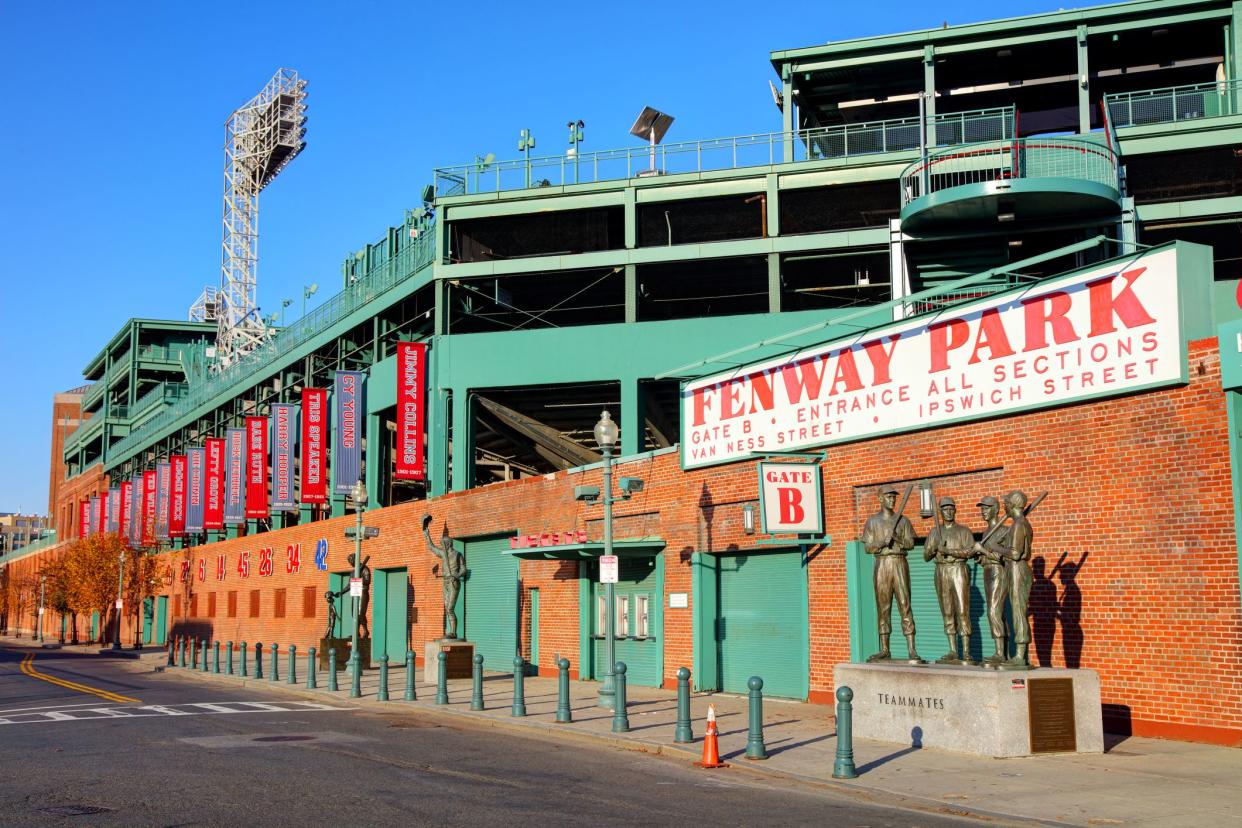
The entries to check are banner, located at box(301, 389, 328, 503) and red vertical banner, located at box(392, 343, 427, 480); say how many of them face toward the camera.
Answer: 2

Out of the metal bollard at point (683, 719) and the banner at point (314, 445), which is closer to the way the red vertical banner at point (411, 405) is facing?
the metal bollard

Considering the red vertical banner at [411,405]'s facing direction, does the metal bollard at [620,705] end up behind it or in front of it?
in front

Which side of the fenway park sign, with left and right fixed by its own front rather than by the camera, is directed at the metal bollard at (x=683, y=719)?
front

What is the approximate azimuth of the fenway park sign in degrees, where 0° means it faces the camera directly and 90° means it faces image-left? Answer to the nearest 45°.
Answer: approximately 45°

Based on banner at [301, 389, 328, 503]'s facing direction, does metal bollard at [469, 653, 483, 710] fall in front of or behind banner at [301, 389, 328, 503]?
in front

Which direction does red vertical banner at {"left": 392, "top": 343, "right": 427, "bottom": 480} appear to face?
toward the camera

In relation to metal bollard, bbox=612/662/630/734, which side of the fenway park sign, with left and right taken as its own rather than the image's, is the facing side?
front

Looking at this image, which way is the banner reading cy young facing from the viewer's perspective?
toward the camera

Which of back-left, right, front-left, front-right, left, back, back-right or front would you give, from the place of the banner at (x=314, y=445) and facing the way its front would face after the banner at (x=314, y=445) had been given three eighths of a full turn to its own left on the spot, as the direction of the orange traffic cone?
back-right

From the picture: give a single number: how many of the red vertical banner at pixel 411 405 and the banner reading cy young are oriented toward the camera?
2

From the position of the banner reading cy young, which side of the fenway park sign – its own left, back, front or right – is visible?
right
